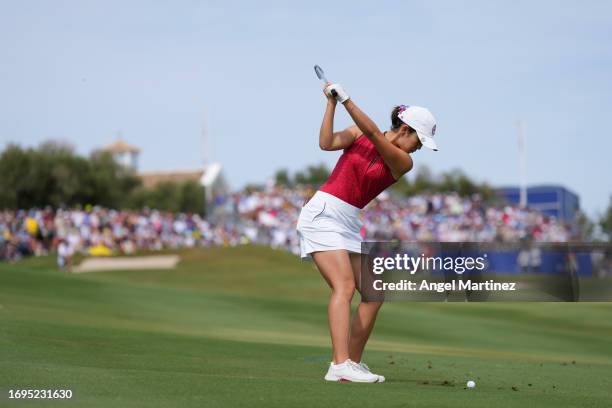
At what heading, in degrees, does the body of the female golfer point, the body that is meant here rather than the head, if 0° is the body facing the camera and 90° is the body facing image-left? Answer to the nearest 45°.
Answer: approximately 315°

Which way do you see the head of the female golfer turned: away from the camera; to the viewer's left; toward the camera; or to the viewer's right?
to the viewer's right
